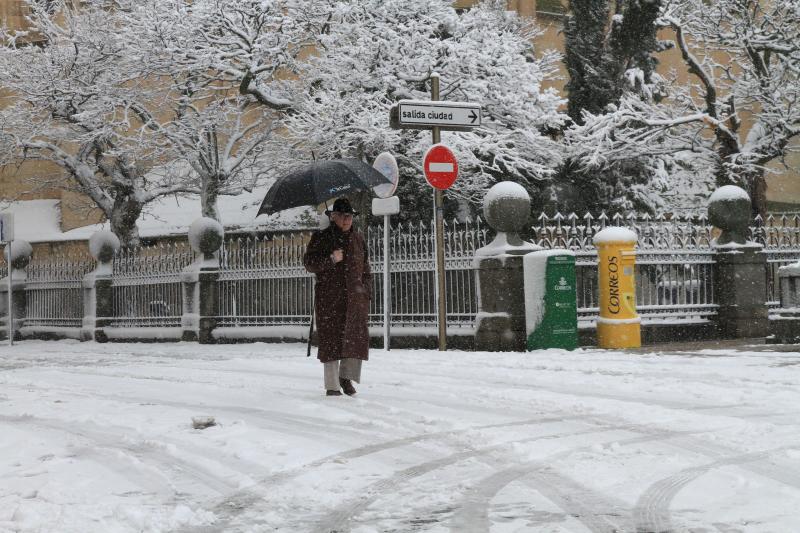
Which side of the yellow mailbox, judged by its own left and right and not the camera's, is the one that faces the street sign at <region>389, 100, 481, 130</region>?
right

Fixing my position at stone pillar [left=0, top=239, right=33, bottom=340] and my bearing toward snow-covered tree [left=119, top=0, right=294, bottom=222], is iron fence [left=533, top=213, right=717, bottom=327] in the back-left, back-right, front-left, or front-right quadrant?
front-right

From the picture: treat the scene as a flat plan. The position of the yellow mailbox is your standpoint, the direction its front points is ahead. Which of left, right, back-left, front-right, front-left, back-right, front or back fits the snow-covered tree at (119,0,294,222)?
back

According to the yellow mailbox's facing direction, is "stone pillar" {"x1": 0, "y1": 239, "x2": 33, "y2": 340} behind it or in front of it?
behind

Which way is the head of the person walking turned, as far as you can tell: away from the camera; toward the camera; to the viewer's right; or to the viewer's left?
toward the camera

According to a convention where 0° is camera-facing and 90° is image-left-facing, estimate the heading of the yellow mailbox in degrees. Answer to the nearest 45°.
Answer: approximately 315°

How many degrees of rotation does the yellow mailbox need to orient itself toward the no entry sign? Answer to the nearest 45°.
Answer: approximately 135° to its right

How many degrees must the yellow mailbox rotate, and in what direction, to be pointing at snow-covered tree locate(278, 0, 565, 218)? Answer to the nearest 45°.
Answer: approximately 180°

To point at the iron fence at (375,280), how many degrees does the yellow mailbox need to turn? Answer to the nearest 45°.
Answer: approximately 135° to its right

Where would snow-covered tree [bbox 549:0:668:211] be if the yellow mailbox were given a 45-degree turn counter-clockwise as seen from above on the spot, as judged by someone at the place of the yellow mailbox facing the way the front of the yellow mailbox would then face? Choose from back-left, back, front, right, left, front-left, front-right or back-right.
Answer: left

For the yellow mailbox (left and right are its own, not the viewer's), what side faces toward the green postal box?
right

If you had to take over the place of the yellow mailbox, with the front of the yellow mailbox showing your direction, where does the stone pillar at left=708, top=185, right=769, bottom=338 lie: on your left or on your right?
on your left

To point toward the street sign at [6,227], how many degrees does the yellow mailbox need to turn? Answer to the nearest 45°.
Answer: approximately 135° to its right

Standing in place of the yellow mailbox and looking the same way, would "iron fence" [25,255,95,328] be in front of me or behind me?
behind

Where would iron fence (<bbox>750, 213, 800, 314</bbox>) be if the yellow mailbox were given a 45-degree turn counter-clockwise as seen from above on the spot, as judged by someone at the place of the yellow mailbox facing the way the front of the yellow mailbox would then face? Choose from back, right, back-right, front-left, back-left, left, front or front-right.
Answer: front-left
